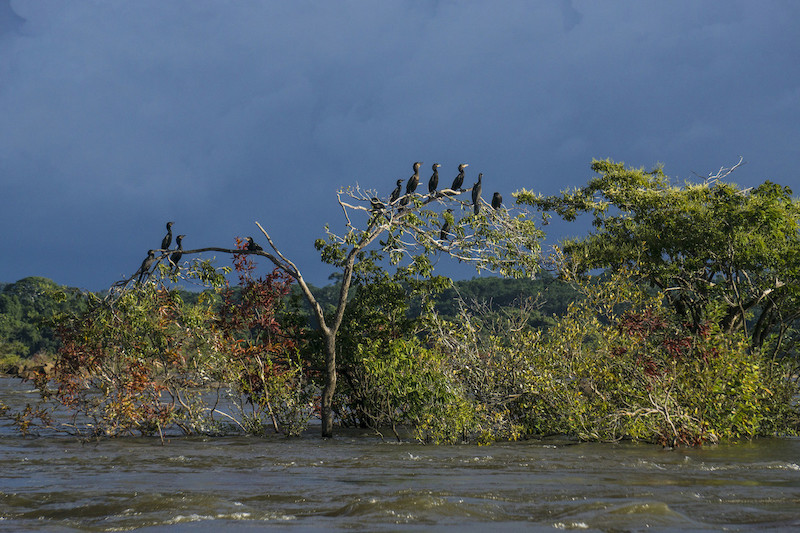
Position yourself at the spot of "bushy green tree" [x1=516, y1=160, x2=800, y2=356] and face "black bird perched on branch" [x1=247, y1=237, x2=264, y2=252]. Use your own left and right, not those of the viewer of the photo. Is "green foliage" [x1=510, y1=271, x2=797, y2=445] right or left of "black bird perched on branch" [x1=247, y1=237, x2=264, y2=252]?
left

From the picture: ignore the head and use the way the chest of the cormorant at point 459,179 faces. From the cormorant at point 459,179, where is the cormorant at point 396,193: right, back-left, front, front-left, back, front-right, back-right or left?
back-right

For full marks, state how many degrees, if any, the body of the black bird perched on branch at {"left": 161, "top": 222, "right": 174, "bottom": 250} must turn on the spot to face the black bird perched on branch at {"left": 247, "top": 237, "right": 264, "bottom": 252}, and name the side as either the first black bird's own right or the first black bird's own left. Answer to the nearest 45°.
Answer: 0° — it already faces it

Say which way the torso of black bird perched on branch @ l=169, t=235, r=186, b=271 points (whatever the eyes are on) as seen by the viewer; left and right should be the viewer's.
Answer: facing to the right of the viewer

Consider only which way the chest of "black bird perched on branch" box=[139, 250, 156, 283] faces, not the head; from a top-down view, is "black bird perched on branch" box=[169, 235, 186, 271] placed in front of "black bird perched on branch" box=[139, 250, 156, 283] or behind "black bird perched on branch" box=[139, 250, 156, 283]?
in front

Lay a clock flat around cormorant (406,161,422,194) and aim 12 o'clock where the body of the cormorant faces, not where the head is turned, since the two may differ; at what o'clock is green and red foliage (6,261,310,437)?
The green and red foliage is roughly at 6 o'clock from the cormorant.

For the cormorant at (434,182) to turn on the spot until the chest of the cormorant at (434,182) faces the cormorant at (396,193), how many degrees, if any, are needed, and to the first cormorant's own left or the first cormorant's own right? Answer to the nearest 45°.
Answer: approximately 135° to the first cormorant's own right

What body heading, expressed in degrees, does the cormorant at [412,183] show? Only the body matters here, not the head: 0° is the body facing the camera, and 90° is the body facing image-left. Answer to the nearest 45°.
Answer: approximately 270°

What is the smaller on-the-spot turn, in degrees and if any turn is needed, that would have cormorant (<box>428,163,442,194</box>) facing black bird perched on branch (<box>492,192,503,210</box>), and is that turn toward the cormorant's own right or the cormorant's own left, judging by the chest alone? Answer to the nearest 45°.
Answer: approximately 45° to the cormorant's own left

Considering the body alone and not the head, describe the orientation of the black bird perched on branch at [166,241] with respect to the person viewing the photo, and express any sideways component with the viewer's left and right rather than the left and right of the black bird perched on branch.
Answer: facing to the right of the viewer

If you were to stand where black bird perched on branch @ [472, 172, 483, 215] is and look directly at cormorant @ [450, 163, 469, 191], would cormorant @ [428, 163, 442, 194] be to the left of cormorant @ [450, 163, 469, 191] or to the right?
left
